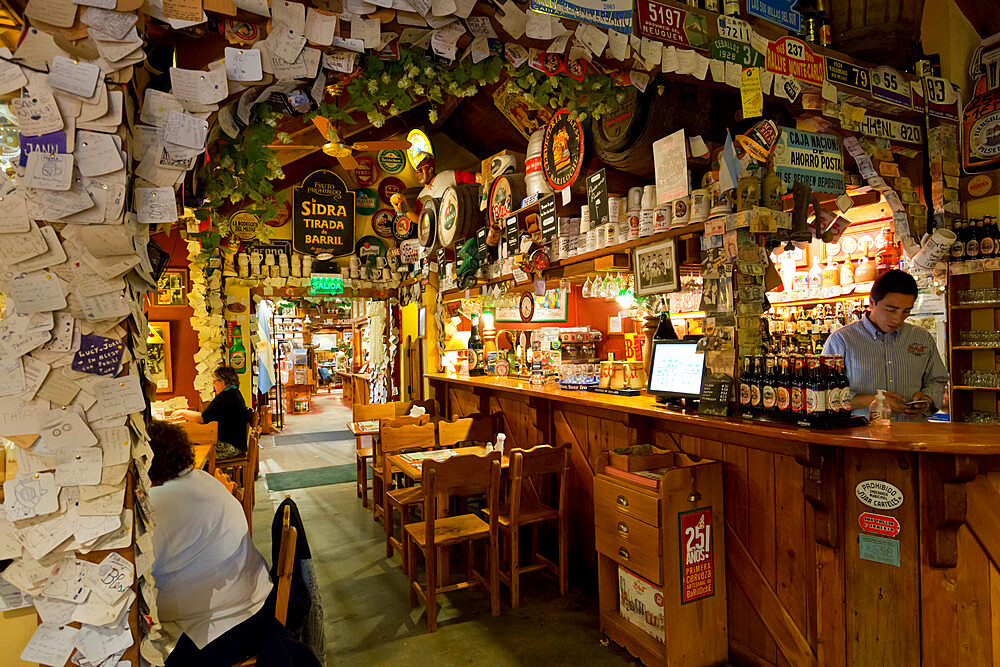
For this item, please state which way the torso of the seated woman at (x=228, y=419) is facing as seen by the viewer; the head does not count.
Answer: to the viewer's left

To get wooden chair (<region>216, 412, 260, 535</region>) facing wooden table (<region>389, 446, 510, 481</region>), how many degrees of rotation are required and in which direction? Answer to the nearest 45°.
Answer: approximately 135° to its left

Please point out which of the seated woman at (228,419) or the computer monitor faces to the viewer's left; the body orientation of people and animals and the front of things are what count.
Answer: the seated woman

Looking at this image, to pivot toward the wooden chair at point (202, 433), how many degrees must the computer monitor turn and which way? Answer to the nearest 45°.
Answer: approximately 90° to its right

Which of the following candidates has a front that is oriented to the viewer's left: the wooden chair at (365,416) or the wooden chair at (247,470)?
the wooden chair at (247,470)

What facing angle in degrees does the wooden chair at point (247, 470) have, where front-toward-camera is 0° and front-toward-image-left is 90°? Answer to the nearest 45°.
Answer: approximately 90°
